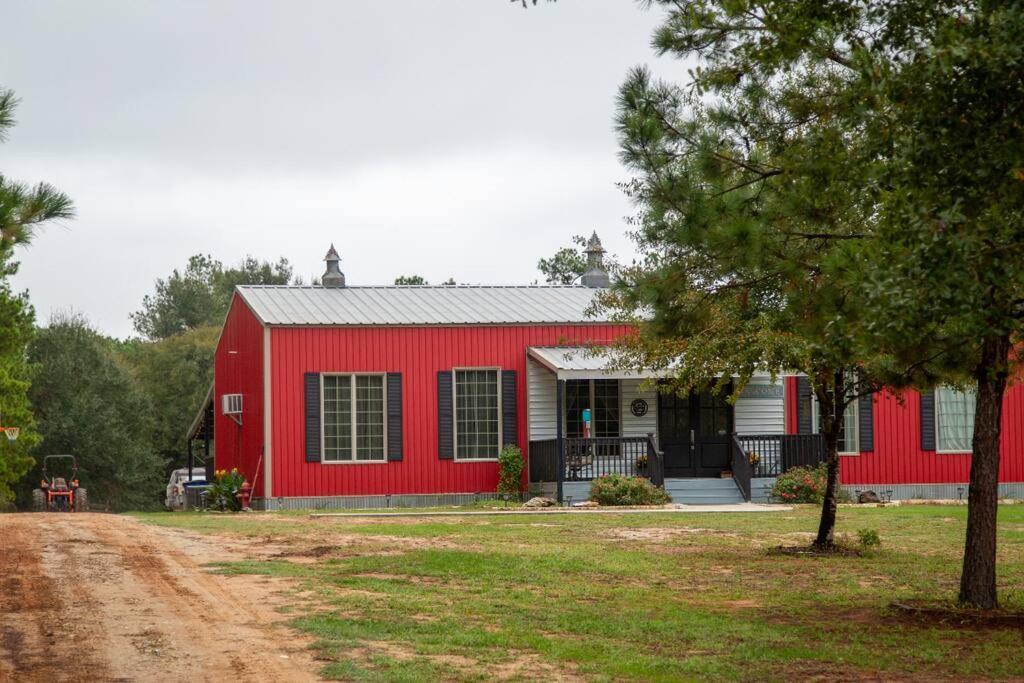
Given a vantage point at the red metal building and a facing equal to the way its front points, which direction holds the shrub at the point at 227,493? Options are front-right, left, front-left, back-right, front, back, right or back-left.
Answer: right

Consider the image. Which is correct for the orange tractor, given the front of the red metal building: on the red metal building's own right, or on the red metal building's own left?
on the red metal building's own right

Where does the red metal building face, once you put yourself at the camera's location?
facing the viewer

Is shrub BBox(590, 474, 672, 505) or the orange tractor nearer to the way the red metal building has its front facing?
the shrub

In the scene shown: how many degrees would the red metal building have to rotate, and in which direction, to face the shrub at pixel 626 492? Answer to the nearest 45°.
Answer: approximately 45° to its left

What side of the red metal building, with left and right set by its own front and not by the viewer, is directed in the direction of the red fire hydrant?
right

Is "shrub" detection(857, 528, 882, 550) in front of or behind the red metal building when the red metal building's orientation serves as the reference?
in front
